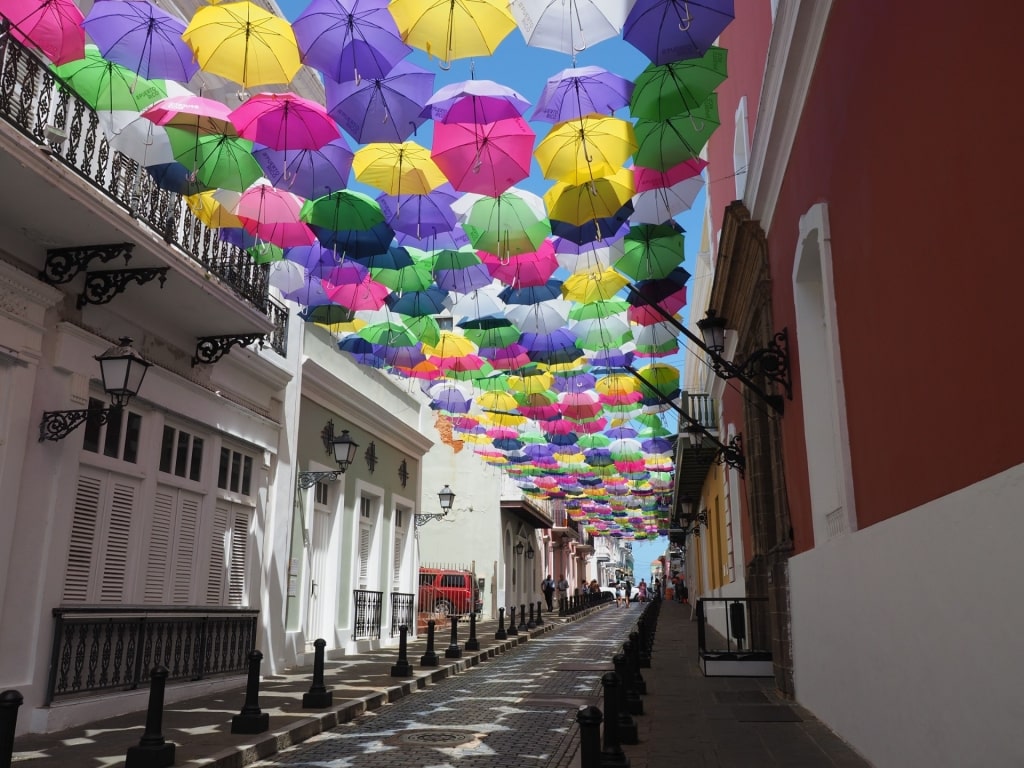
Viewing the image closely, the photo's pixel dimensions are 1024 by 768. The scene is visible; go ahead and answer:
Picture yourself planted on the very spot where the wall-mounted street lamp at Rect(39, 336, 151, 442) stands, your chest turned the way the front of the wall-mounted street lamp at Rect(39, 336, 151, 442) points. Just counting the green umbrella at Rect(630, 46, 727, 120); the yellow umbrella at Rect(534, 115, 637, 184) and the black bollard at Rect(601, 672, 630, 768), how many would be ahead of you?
3

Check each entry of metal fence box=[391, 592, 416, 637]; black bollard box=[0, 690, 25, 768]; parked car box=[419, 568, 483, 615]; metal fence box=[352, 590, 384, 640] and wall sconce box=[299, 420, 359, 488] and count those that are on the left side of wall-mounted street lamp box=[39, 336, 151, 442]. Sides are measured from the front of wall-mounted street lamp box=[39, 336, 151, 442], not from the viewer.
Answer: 4

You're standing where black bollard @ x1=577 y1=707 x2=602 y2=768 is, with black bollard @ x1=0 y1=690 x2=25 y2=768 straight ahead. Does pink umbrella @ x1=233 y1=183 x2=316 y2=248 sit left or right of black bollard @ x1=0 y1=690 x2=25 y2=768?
right

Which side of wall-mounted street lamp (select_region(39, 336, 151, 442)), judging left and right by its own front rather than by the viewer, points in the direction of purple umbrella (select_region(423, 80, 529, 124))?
front

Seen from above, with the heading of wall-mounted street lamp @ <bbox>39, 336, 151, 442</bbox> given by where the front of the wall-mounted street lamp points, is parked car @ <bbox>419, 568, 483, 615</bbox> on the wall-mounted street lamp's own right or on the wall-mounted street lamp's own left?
on the wall-mounted street lamp's own left

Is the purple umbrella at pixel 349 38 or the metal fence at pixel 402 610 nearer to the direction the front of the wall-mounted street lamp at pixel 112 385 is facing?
the purple umbrella

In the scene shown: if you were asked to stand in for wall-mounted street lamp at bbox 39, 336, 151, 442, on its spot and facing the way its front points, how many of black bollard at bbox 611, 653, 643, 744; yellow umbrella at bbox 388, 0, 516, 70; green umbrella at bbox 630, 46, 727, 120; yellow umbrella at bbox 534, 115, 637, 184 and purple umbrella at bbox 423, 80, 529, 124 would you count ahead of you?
5

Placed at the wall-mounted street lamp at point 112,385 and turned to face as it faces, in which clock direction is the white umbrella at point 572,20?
The white umbrella is roughly at 12 o'clock from the wall-mounted street lamp.

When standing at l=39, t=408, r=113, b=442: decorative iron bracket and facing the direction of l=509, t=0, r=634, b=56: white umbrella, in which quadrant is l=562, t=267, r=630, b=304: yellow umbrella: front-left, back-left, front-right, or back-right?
front-left

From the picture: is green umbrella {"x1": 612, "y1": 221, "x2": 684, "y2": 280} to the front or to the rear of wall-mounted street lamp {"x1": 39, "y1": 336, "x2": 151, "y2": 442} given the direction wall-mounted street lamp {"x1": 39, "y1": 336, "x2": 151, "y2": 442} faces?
to the front

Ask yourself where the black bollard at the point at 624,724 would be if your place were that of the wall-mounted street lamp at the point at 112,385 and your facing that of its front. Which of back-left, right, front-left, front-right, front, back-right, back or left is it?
front

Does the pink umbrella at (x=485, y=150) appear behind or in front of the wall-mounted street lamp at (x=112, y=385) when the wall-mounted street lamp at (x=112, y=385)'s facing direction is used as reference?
in front

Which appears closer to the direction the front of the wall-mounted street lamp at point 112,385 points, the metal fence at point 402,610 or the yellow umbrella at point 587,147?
the yellow umbrella

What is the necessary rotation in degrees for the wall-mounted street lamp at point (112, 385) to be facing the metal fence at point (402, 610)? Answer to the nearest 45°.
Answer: approximately 90° to its left

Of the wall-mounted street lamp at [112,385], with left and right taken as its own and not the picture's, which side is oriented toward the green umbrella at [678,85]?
front

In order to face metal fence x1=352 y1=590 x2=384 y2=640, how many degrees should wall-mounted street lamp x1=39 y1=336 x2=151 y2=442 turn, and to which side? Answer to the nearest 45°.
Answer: approximately 90° to its left
